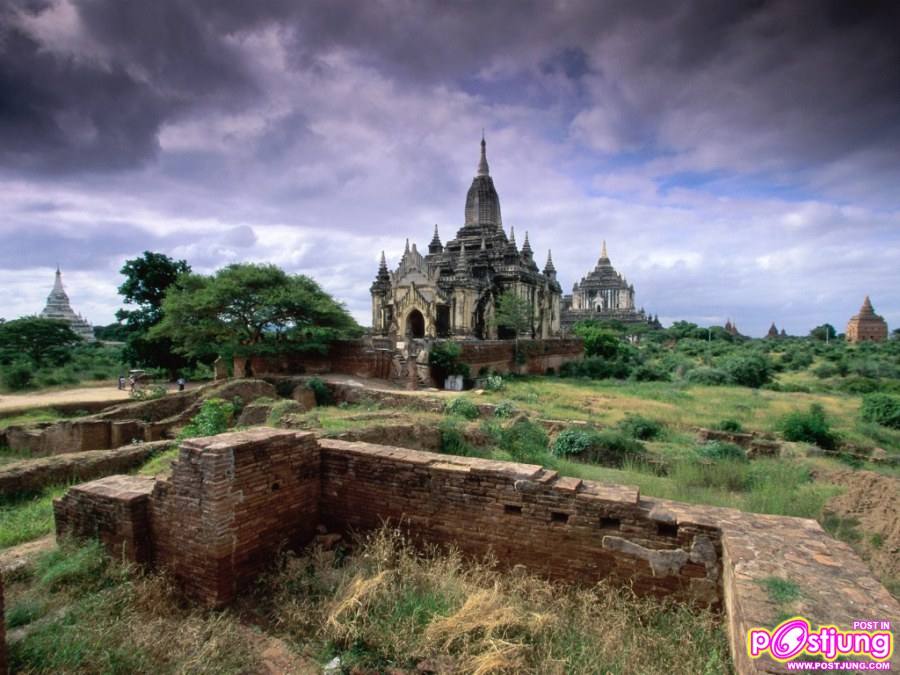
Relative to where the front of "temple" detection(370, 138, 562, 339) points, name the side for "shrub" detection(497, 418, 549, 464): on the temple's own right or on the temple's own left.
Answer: on the temple's own left

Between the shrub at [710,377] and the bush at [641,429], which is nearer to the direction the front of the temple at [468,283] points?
the bush

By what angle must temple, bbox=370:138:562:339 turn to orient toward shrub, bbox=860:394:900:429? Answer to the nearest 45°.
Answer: approximately 90° to its left

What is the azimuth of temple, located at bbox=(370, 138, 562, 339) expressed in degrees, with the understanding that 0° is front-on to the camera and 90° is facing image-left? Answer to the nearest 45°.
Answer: approximately 45°

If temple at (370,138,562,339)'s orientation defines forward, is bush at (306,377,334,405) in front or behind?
in front

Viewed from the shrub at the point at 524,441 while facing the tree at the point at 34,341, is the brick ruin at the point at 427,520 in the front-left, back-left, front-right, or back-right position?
back-left

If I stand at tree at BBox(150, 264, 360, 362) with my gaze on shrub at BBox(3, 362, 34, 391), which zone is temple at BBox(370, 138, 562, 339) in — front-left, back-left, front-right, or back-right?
back-right

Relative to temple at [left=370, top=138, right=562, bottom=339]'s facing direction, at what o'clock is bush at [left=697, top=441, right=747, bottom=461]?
The bush is roughly at 10 o'clock from the temple.

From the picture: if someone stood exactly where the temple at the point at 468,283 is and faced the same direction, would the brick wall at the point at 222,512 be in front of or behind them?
in front

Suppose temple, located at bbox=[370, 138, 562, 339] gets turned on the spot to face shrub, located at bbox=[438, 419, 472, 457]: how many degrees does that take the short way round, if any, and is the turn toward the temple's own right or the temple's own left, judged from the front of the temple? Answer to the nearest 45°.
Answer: approximately 45° to the temple's own left

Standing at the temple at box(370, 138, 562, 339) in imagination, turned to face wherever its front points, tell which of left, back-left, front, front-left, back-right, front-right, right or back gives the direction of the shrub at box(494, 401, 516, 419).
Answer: front-left
